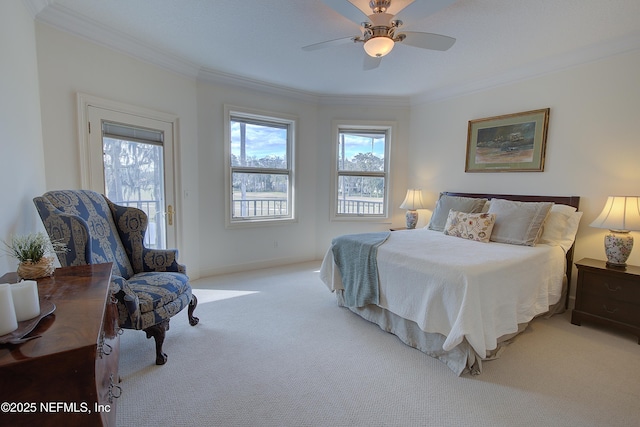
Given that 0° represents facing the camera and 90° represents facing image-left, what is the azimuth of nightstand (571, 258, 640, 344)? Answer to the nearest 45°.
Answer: approximately 45°

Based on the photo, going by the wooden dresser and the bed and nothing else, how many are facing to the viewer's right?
1

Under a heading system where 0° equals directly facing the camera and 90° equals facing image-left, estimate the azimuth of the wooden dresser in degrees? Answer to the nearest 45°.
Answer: approximately 270°

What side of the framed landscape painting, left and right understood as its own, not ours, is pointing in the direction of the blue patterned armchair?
front

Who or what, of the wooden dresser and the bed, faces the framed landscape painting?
the wooden dresser

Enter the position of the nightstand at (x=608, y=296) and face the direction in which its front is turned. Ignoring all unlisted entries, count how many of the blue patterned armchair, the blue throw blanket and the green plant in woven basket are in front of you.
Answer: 3
